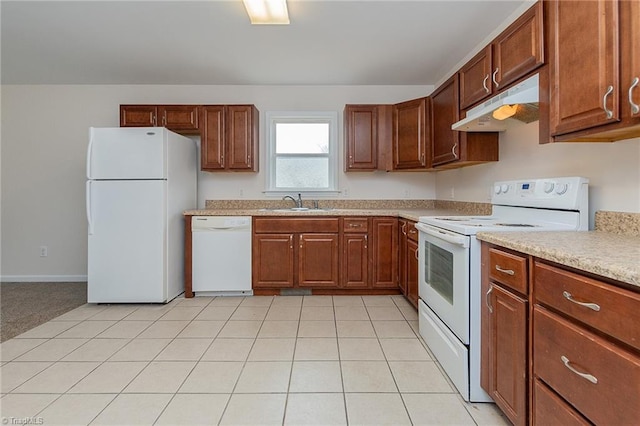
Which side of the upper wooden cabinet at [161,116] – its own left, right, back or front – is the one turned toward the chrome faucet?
left

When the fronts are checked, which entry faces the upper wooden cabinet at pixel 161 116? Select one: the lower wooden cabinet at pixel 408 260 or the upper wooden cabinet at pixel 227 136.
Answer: the lower wooden cabinet

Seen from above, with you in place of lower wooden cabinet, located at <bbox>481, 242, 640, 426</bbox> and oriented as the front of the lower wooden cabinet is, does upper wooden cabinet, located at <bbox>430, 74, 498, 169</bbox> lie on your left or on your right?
on your right

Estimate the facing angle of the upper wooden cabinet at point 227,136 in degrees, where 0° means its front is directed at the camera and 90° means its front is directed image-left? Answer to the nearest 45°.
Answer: approximately 0°

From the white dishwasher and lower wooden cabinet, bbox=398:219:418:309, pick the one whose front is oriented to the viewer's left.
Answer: the lower wooden cabinet

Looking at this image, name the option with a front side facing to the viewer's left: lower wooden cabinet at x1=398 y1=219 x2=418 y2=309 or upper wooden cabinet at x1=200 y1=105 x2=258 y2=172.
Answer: the lower wooden cabinet

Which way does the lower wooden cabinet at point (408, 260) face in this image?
to the viewer's left

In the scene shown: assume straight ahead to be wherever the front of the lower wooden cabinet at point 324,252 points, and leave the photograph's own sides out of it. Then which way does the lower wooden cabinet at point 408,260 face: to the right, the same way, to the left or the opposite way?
to the right

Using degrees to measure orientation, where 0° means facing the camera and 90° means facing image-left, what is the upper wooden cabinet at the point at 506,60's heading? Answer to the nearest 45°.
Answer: approximately 45°
